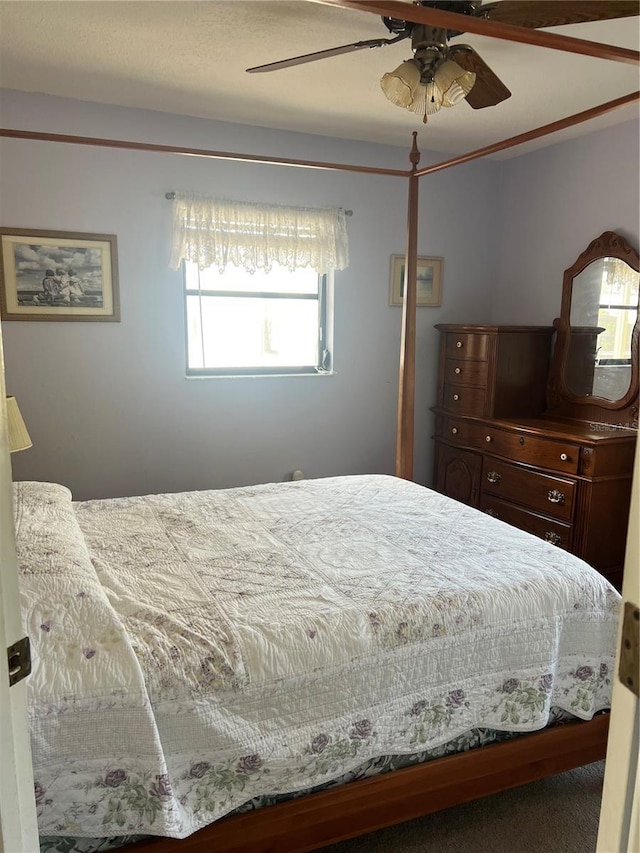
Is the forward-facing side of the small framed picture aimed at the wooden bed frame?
yes

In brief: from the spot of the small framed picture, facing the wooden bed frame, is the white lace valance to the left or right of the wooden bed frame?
right

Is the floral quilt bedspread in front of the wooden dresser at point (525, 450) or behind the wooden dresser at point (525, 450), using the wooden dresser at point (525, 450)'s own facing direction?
in front

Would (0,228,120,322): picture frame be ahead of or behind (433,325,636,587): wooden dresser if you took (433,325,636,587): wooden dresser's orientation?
ahead

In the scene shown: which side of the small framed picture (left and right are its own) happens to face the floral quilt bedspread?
front

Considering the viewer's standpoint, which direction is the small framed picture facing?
facing the viewer

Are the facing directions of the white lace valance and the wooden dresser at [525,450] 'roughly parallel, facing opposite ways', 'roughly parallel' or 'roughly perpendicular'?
roughly perpendicular

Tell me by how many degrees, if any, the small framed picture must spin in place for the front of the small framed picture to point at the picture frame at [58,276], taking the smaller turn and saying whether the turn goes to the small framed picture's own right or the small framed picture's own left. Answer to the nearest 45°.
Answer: approximately 45° to the small framed picture's own right

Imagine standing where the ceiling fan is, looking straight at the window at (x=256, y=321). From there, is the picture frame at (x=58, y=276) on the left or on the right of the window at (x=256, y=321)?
left

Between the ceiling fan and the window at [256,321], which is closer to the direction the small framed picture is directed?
the ceiling fan

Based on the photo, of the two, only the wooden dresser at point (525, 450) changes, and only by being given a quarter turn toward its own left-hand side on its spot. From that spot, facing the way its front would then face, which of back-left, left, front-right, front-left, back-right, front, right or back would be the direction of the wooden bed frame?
front-right

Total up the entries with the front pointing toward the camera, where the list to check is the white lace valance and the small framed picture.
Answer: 2

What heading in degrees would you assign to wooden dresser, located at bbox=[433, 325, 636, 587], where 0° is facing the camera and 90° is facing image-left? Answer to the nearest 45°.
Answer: approximately 45°

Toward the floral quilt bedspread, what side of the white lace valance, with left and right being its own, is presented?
front
